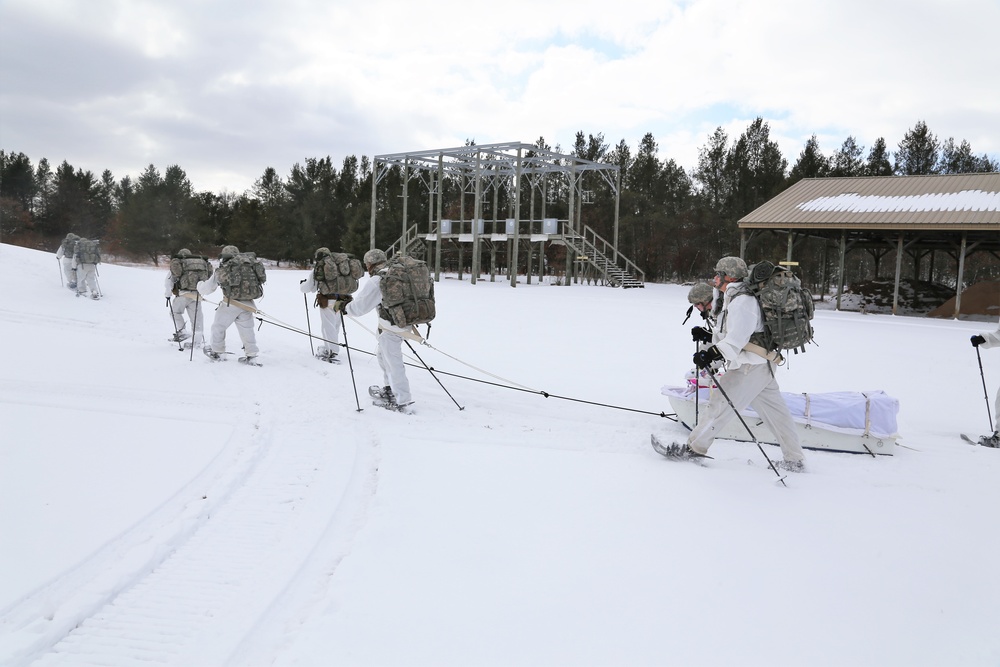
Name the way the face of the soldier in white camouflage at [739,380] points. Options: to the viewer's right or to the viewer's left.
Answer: to the viewer's left

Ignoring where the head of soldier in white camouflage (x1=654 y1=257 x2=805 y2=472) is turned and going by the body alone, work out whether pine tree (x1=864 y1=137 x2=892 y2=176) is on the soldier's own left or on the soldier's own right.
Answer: on the soldier's own right

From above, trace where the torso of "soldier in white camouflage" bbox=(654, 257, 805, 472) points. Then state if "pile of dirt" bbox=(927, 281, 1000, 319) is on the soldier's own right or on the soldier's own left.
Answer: on the soldier's own right

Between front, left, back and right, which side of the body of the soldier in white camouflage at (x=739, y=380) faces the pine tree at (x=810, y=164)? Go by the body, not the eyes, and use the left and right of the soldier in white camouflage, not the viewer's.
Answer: right

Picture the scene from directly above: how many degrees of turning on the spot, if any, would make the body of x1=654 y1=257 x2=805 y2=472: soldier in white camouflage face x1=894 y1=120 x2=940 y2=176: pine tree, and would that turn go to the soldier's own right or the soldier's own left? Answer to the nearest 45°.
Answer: approximately 90° to the soldier's own right

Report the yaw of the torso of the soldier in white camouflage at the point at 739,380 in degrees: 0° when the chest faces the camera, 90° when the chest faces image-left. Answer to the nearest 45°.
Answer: approximately 90°

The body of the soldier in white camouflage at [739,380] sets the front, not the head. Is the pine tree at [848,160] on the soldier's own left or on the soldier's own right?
on the soldier's own right

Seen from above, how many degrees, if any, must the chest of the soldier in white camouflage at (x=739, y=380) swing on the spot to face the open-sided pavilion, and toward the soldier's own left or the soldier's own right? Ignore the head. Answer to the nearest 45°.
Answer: approximately 90° to the soldier's own right

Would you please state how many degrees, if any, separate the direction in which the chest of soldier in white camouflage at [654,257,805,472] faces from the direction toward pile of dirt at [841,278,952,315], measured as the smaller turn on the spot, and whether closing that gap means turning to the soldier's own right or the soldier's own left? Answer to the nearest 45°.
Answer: approximately 90° to the soldier's own right
